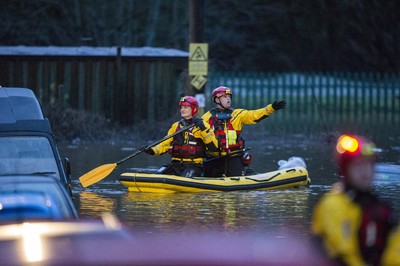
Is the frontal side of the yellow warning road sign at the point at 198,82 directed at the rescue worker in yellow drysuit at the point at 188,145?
yes

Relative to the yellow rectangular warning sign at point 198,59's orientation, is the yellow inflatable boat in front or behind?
in front

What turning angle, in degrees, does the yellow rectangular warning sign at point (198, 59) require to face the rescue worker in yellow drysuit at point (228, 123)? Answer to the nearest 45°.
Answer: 0° — it already faces them

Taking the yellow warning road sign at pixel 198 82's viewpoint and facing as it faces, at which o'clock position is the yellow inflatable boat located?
The yellow inflatable boat is roughly at 12 o'clock from the yellow warning road sign.

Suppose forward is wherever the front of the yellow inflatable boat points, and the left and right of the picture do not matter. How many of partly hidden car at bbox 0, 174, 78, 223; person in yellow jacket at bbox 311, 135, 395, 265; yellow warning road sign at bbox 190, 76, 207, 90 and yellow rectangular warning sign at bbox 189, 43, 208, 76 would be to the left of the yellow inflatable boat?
2

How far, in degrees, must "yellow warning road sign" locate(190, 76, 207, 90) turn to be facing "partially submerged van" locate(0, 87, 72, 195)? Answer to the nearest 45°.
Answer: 0° — it already faces it
